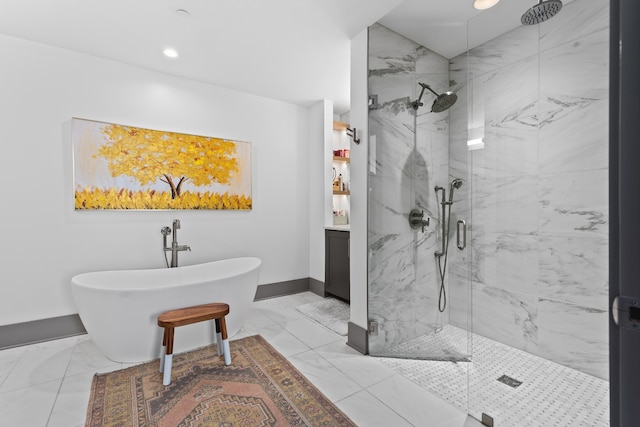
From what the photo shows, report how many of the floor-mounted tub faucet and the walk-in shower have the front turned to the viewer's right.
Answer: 0

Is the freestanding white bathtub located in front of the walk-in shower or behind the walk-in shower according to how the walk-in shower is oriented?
in front

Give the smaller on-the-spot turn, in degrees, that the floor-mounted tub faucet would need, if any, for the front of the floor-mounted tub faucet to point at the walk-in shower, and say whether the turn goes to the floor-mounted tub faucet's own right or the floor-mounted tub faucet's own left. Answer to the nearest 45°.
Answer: approximately 45° to the floor-mounted tub faucet's own left

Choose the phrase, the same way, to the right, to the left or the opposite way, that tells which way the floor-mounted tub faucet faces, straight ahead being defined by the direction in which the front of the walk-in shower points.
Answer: to the left

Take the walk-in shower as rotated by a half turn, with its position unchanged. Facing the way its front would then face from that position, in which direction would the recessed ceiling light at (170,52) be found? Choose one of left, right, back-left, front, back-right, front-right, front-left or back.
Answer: back-left

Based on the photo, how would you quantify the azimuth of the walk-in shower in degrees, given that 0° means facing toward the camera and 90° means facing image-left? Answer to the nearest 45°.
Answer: approximately 45°

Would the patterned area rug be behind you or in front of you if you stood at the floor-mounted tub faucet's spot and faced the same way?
in front
